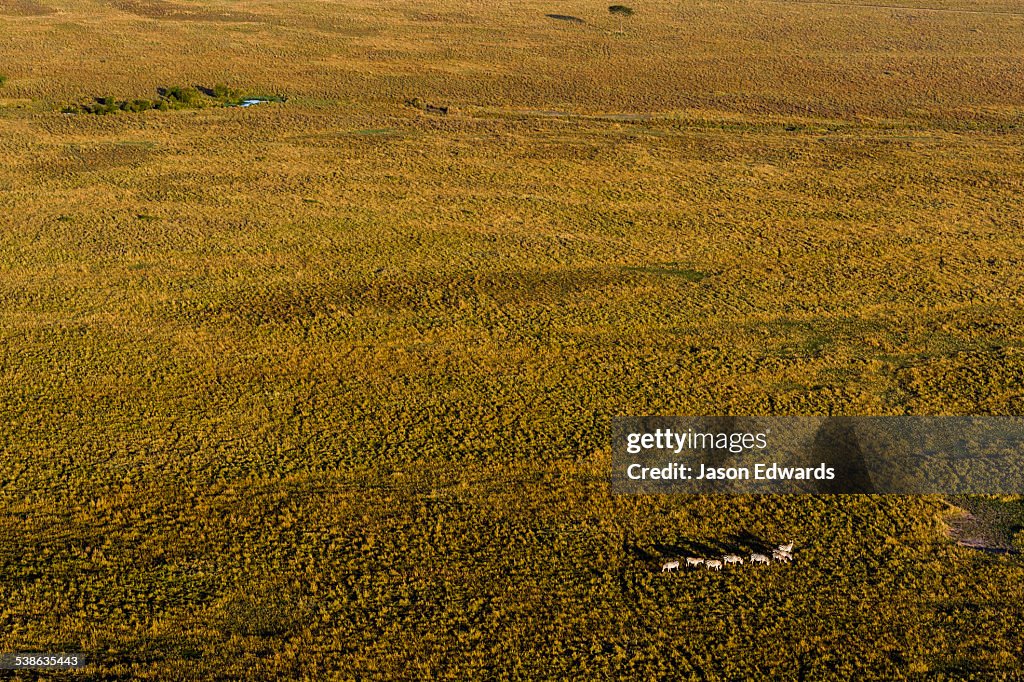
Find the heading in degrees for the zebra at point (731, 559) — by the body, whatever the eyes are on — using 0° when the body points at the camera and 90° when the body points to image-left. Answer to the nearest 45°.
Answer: approximately 270°
